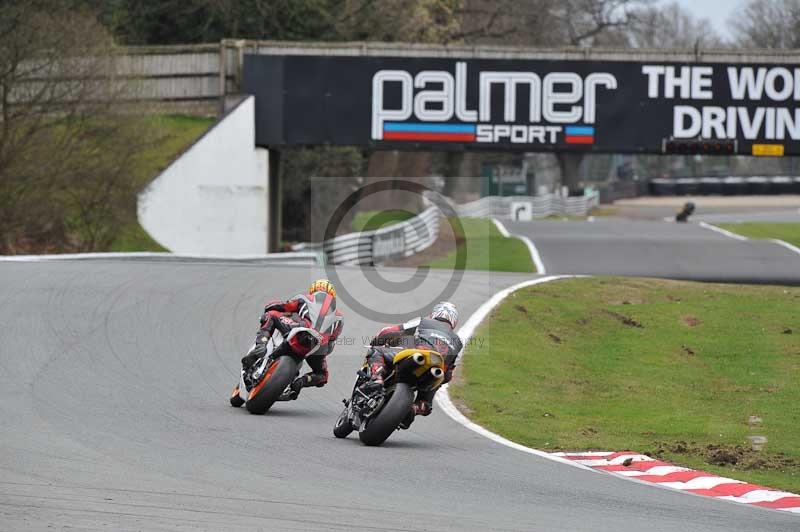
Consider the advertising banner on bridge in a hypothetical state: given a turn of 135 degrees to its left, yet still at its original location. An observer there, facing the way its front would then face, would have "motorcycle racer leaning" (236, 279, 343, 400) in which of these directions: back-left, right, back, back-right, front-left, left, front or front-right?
back-right

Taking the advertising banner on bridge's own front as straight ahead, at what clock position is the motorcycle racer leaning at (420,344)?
The motorcycle racer leaning is roughly at 12 o'clock from the advertising banner on bridge.

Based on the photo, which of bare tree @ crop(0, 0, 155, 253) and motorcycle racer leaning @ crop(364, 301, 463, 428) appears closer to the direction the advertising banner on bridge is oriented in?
the motorcycle racer leaning

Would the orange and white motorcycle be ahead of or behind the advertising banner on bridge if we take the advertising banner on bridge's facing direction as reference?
ahead

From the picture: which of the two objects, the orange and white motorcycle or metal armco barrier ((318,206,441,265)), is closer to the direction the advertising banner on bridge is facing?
the orange and white motorcycle

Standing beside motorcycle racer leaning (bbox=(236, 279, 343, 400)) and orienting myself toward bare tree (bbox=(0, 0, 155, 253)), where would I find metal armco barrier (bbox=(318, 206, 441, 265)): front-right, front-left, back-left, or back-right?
front-right

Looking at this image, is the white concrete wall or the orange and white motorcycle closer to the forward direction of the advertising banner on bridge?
the orange and white motorcycle

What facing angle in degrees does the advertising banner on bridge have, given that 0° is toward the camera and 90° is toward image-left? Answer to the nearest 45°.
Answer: approximately 0°

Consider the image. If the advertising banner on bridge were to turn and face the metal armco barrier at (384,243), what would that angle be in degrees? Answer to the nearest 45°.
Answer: approximately 90° to its right

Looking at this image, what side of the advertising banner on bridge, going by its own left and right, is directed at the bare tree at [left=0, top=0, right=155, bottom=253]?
right
